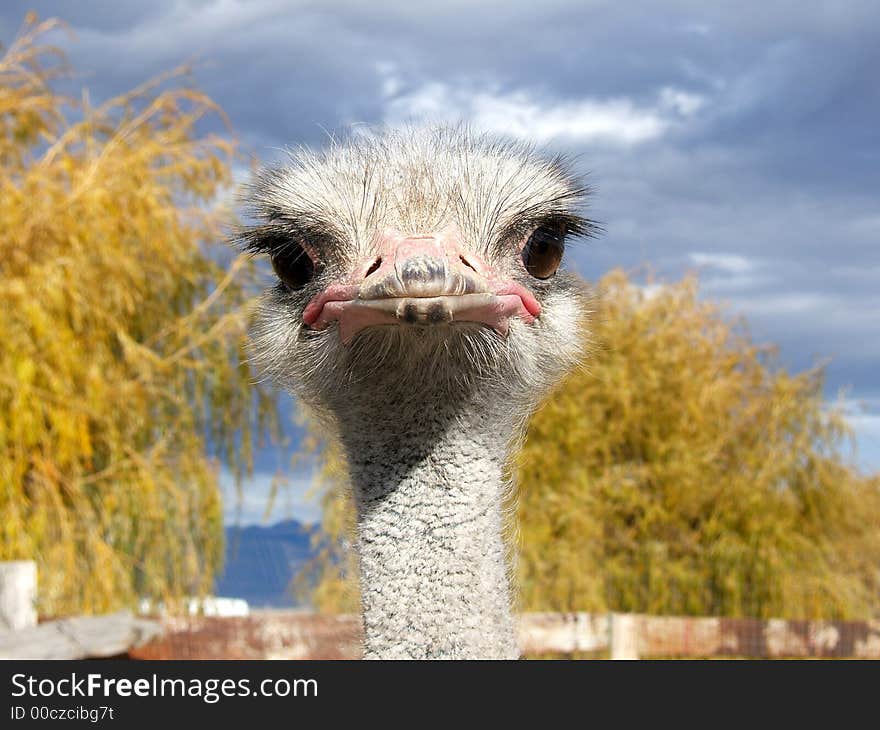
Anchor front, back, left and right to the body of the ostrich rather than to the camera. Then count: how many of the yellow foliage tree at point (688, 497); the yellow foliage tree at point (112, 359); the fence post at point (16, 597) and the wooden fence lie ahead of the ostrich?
0

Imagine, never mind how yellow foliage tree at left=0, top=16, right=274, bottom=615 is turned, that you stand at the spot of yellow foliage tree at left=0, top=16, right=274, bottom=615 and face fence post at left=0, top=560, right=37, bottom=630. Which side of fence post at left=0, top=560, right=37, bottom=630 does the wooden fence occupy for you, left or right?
left

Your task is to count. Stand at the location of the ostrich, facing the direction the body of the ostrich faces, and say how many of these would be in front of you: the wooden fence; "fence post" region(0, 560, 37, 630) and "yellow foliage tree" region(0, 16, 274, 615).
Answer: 0

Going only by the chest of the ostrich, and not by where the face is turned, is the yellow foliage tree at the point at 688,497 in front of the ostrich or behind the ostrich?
behind

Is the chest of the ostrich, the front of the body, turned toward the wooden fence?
no

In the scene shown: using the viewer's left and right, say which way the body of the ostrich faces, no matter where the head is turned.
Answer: facing the viewer

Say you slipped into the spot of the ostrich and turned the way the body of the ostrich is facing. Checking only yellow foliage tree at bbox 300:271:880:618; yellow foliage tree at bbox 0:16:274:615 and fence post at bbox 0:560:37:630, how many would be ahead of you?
0

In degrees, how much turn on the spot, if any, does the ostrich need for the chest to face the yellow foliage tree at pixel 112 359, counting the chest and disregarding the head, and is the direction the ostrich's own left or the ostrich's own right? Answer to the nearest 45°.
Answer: approximately 180°

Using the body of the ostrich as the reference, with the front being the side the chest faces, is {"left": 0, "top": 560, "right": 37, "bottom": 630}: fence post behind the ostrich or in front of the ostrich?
behind
